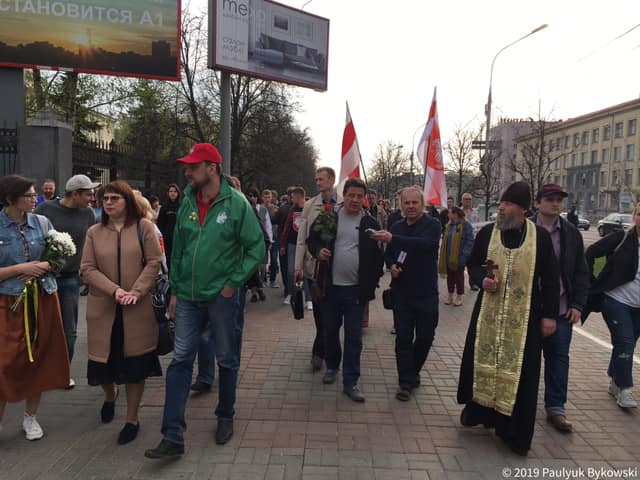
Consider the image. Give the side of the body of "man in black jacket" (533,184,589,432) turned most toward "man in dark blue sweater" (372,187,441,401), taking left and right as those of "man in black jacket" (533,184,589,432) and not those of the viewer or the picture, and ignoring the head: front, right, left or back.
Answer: right

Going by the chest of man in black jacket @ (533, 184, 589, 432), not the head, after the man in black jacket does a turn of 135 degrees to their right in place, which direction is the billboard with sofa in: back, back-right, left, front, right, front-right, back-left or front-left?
front

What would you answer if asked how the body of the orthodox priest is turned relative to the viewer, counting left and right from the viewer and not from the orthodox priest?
facing the viewer and to the left of the viewer

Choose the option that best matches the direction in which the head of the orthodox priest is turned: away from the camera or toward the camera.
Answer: toward the camera

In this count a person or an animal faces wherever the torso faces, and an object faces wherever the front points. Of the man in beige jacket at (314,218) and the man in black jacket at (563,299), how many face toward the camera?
2

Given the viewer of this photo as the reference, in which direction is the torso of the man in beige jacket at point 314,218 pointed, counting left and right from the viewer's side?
facing the viewer

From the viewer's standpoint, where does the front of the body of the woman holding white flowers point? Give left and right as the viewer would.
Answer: facing the viewer and to the right of the viewer

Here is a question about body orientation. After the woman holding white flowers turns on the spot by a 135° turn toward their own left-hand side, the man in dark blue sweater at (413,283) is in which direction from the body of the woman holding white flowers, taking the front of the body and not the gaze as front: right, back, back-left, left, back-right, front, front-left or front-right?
right

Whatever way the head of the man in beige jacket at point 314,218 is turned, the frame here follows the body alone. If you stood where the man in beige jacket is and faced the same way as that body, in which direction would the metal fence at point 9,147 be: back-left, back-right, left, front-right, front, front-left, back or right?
back-right

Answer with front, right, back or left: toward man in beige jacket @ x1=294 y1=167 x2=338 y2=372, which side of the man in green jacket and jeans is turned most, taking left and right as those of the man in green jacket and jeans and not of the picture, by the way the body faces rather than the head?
back

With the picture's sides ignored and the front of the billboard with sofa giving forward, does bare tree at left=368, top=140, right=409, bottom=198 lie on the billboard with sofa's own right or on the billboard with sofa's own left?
on the billboard with sofa's own left

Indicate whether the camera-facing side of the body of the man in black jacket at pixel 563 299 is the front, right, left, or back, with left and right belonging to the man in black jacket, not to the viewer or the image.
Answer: front

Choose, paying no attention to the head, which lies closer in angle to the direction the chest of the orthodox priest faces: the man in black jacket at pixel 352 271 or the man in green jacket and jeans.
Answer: the man in green jacket and jeans

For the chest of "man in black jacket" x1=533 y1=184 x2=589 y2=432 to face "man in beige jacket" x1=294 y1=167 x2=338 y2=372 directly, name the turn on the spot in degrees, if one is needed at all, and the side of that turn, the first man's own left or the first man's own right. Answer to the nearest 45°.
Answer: approximately 90° to the first man's own right
